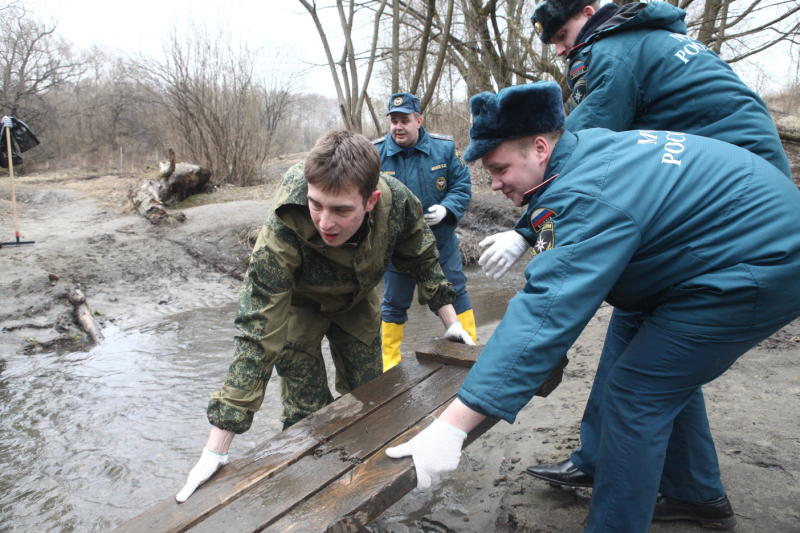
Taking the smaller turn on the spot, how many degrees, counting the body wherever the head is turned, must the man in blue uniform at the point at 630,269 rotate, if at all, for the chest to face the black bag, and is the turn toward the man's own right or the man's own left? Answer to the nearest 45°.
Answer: approximately 45° to the man's own right

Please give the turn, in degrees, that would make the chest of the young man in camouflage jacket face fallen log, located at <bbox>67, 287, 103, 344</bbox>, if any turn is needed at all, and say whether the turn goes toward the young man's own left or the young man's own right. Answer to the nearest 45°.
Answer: approximately 135° to the young man's own right

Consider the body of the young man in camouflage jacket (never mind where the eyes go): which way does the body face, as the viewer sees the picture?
toward the camera

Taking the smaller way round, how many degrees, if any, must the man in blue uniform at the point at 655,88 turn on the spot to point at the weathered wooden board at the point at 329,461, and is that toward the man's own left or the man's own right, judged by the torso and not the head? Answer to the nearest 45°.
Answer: approximately 45° to the man's own left

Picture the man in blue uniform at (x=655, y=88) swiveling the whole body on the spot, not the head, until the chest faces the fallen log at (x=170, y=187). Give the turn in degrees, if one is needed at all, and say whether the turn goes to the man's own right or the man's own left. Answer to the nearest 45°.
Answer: approximately 45° to the man's own right

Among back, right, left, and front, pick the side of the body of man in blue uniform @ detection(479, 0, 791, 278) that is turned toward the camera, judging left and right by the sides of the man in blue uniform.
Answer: left

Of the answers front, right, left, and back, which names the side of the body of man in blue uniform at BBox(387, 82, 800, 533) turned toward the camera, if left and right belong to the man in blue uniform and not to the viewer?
left

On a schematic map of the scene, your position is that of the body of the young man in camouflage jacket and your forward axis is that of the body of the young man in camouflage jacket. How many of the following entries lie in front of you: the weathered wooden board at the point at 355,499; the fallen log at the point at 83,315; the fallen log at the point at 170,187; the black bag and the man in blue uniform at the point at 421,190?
1

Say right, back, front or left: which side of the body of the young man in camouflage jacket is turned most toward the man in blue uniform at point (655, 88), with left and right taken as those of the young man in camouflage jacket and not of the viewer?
left

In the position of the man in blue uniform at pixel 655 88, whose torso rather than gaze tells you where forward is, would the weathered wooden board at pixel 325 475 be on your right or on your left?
on your left

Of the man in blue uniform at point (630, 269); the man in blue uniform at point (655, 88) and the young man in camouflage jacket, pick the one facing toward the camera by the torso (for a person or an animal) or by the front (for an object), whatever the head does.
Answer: the young man in camouflage jacket

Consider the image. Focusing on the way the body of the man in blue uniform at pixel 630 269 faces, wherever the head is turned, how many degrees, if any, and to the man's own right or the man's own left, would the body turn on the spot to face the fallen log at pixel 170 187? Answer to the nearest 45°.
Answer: approximately 45° to the man's own right

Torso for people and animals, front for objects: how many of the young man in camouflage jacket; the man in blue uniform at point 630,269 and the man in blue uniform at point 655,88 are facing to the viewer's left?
2

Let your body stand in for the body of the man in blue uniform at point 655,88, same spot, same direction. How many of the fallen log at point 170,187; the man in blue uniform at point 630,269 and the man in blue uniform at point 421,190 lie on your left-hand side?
1

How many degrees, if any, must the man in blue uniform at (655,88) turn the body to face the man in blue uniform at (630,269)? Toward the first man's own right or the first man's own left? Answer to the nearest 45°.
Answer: approximately 90° to the first man's own left

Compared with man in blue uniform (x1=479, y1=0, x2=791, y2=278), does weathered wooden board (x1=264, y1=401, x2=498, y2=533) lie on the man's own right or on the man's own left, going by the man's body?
on the man's own left
